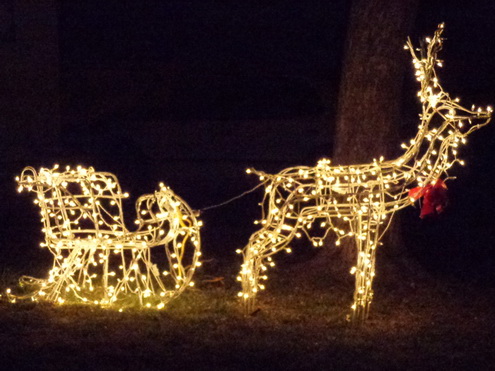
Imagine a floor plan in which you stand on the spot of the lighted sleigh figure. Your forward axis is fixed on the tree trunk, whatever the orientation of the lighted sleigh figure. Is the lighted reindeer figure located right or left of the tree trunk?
right

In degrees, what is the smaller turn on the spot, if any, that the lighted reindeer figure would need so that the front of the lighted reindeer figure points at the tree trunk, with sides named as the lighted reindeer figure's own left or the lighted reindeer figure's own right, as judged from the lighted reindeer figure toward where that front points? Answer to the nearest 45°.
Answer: approximately 90° to the lighted reindeer figure's own left

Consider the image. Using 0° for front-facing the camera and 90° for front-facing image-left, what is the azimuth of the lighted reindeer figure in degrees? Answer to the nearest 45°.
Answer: approximately 270°

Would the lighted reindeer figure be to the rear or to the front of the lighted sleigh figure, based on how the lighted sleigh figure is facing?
to the front

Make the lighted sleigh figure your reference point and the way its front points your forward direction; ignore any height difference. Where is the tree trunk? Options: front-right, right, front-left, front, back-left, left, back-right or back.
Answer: front

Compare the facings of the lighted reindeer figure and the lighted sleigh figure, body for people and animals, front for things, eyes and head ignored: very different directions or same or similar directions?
same or similar directions

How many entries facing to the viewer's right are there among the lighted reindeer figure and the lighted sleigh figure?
2

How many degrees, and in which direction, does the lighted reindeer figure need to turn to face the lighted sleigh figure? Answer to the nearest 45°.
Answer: approximately 180°

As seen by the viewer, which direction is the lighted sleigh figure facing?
to the viewer's right
